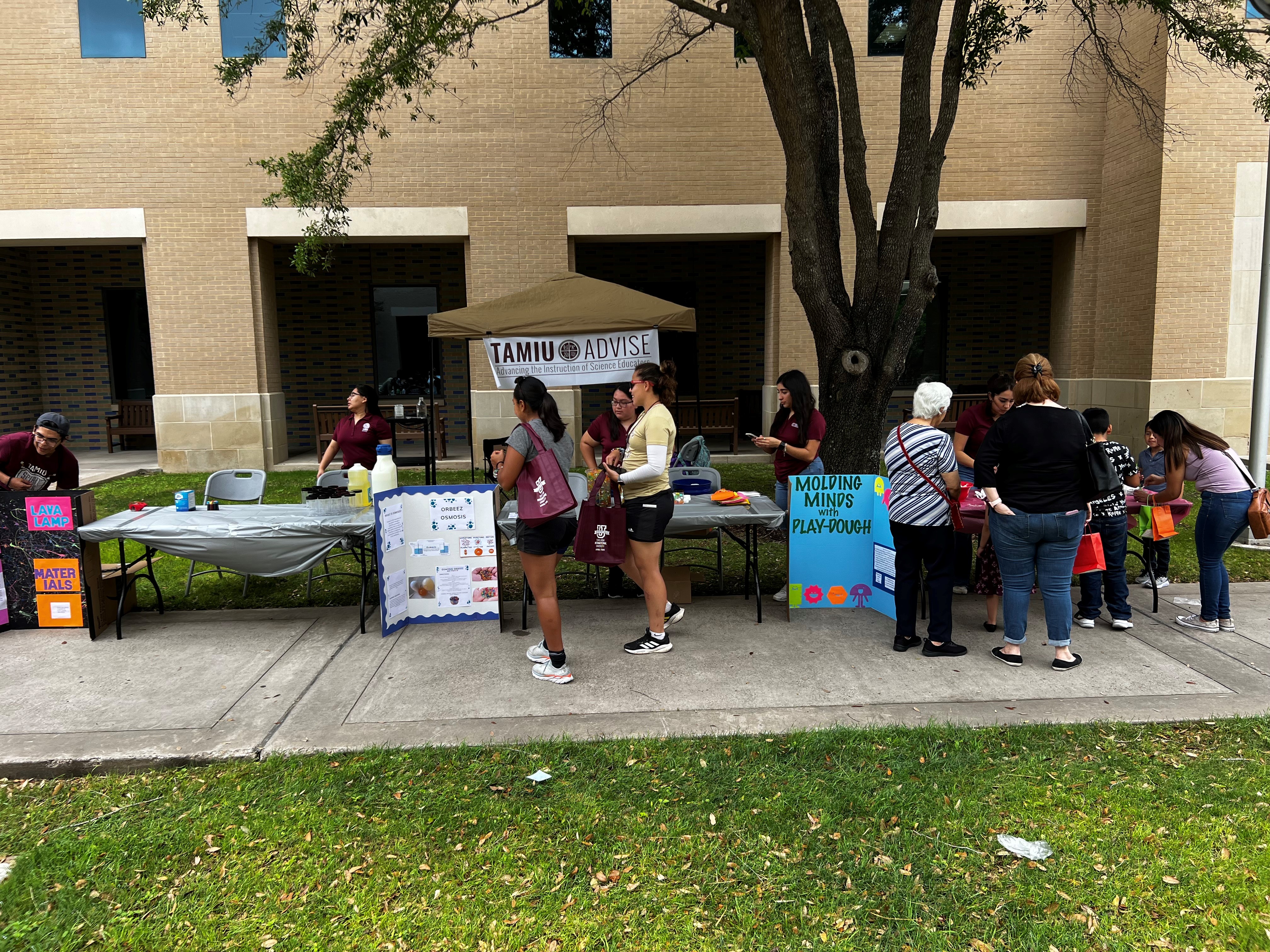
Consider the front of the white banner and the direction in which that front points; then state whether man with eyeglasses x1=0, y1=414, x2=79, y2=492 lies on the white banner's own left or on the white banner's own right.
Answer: on the white banner's own right

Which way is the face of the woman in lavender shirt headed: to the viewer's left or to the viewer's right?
to the viewer's left

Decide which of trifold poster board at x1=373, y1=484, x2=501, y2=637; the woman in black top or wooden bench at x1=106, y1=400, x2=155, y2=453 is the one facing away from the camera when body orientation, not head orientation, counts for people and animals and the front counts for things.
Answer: the woman in black top

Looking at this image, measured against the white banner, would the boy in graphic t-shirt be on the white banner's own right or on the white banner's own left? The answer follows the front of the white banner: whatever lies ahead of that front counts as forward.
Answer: on the white banner's own left

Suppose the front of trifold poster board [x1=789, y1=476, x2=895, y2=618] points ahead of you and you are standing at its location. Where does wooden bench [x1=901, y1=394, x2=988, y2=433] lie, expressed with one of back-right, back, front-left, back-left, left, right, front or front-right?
back

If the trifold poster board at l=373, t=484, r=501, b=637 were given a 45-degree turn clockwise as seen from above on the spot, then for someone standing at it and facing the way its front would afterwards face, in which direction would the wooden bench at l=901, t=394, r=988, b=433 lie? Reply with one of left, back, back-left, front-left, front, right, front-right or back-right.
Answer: back

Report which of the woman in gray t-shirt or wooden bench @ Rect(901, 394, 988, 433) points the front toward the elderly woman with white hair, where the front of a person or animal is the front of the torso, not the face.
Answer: the wooden bench

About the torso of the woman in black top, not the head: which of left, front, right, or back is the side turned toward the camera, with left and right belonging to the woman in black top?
back
